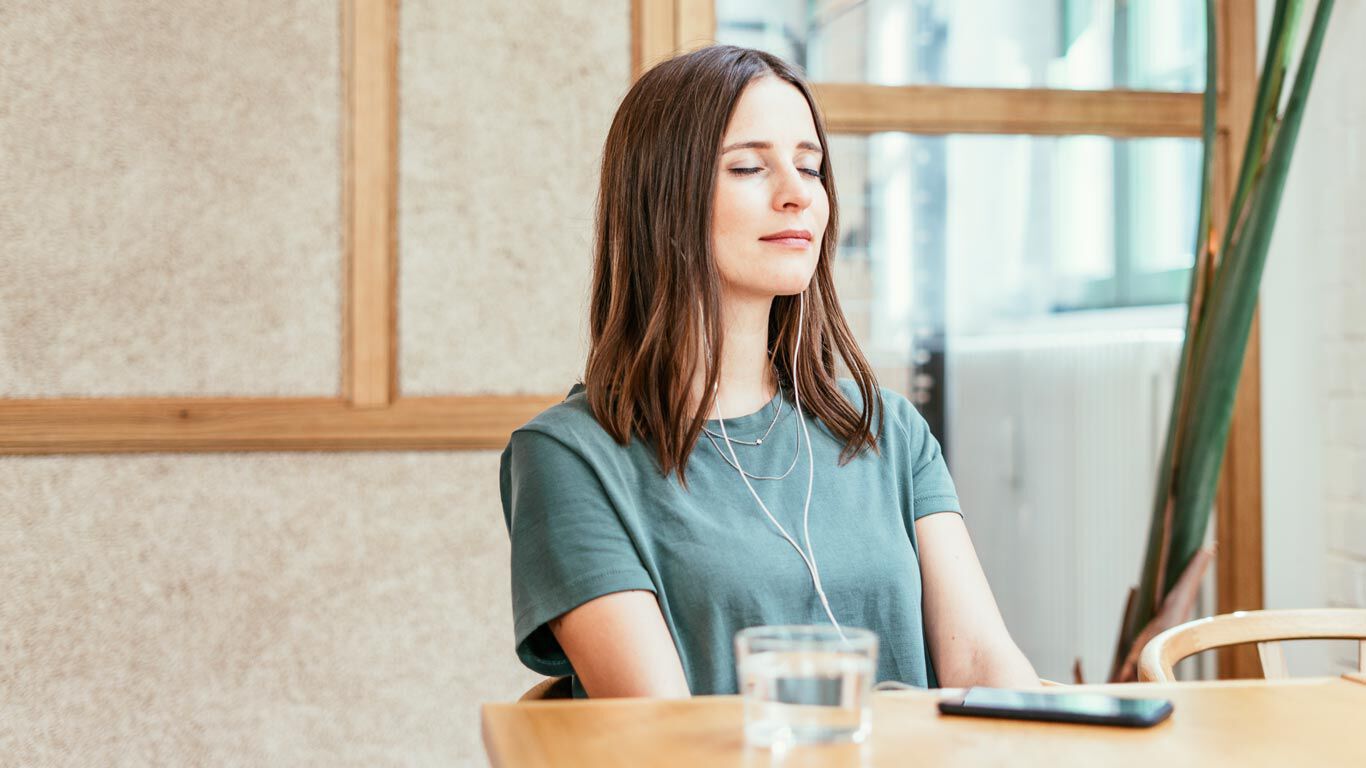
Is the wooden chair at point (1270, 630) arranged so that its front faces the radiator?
no

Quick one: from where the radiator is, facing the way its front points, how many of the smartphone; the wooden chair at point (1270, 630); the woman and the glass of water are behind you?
0

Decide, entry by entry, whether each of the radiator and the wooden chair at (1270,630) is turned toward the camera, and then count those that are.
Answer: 2

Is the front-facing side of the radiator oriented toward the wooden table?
yes

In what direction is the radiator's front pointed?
toward the camera

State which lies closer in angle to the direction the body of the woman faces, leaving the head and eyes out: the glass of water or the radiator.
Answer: the glass of water

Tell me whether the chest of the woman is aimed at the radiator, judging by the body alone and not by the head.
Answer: no

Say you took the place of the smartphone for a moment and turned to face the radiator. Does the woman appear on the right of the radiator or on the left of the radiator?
left

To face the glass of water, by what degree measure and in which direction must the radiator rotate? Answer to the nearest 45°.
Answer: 0° — it already faces it

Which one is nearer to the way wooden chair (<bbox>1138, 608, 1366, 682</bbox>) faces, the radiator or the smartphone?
the smartphone

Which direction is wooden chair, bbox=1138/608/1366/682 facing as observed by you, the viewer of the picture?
facing the viewer

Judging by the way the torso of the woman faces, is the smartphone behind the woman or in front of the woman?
in front

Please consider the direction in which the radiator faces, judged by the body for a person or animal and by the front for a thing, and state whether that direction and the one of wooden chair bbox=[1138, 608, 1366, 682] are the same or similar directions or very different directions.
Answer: same or similar directions

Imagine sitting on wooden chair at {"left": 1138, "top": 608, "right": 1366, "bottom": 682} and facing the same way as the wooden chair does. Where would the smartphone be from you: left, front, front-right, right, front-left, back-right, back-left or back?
front

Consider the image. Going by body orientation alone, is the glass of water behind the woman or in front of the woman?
in front
